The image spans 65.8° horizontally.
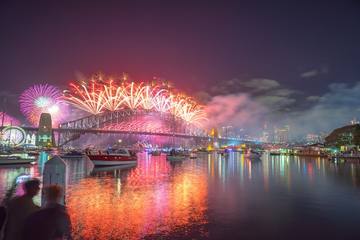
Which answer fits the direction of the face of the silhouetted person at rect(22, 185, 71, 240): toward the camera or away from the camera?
away from the camera

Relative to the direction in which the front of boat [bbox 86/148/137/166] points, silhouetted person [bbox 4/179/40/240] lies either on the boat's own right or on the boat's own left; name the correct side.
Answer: on the boat's own left

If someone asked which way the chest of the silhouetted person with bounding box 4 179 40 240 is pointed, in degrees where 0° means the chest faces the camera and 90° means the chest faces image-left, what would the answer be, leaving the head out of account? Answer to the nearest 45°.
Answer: approximately 225°

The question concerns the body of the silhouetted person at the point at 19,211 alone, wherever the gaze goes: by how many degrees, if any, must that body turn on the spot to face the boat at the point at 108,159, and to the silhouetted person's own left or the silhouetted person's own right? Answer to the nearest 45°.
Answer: approximately 45° to the silhouetted person's own left

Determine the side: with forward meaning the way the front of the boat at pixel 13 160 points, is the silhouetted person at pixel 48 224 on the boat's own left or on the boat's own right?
on the boat's own right

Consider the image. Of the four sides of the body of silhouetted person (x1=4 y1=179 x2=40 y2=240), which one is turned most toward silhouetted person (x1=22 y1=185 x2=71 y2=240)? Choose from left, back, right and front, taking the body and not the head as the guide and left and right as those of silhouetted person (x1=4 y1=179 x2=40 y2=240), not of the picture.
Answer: right

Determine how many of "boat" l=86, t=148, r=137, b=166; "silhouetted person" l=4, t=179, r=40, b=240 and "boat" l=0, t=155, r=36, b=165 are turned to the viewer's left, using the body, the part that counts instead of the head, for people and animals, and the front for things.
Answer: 1

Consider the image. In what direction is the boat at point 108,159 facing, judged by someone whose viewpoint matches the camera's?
facing to the left of the viewer

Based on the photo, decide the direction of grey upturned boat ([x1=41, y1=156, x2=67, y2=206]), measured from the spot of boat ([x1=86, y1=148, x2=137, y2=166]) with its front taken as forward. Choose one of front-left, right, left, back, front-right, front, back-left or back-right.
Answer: left

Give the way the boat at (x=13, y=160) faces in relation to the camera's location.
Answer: facing to the right of the viewer

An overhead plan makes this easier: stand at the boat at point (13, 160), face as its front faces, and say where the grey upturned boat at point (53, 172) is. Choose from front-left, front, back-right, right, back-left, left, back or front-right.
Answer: right

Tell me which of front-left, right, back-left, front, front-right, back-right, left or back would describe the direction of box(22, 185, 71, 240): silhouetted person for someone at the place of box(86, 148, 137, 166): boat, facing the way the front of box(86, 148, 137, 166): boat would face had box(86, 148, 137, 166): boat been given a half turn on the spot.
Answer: right

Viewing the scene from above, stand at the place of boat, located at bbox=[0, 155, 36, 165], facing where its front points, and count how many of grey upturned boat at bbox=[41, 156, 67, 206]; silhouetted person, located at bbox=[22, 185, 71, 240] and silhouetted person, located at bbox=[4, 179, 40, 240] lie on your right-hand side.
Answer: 3
